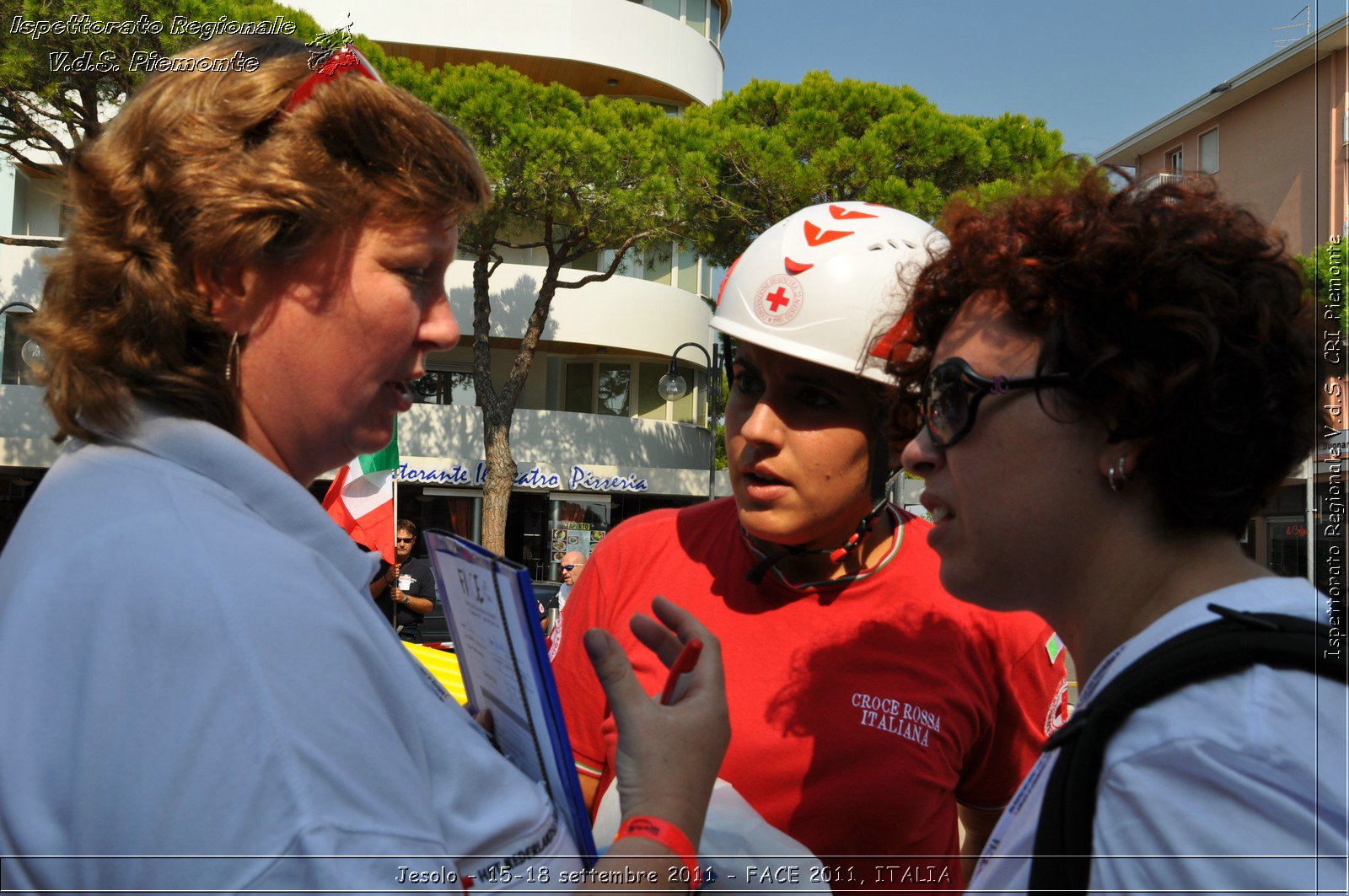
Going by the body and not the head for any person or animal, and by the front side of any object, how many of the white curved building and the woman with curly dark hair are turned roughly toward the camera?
1

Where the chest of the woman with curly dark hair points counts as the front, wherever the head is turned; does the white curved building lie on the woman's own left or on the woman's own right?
on the woman's own right

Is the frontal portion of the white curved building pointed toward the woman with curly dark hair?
yes

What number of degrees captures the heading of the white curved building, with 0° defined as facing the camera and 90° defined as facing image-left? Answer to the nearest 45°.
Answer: approximately 0°

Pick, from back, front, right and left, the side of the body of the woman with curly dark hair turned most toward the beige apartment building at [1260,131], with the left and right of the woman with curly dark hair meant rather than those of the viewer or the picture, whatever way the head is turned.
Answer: right

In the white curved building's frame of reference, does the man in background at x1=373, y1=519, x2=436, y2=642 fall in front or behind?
in front

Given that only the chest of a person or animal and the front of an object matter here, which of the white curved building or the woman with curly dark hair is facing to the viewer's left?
the woman with curly dark hair

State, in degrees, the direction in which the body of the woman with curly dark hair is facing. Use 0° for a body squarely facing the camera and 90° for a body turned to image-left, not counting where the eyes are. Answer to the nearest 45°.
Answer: approximately 90°

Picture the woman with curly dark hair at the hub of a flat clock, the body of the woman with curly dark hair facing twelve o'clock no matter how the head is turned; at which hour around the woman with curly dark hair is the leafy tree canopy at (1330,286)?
The leafy tree canopy is roughly at 4 o'clock from the woman with curly dark hair.

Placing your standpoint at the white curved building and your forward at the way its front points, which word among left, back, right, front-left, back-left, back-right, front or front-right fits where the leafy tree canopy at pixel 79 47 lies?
front-right

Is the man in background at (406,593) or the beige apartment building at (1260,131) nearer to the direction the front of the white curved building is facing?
the man in background
